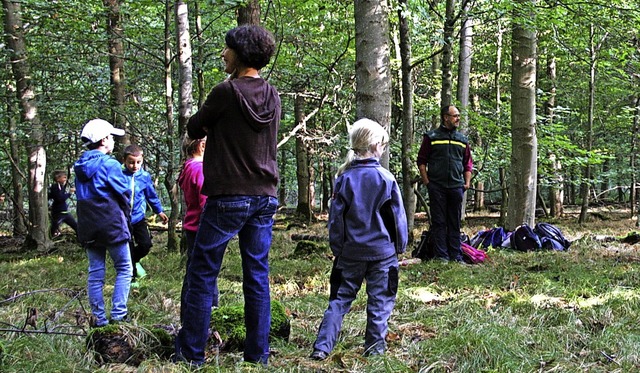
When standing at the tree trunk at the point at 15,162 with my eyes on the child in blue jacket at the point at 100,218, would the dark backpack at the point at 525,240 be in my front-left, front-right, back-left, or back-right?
front-left

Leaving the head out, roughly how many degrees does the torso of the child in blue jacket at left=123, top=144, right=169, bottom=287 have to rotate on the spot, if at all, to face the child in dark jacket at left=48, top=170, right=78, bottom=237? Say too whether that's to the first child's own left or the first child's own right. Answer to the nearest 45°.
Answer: approximately 180°

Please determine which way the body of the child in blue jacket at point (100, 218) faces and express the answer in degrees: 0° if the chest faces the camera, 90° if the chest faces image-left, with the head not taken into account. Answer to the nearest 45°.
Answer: approximately 225°

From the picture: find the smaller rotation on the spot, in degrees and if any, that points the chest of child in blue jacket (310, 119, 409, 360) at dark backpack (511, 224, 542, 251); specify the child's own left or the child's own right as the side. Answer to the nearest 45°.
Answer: approximately 45° to the child's own right

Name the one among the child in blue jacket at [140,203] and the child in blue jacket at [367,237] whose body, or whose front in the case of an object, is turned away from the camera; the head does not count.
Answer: the child in blue jacket at [367,237]

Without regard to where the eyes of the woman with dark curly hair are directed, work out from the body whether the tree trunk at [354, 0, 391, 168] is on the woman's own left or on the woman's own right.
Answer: on the woman's own right

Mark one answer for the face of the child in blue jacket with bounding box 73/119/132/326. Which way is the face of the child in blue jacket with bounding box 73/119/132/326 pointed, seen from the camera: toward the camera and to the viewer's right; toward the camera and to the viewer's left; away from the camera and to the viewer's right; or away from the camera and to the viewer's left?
away from the camera and to the viewer's right

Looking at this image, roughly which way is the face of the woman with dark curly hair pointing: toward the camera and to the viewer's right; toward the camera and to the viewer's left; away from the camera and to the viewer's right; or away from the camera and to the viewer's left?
away from the camera and to the viewer's left

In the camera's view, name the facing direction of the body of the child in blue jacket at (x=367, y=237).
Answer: away from the camera

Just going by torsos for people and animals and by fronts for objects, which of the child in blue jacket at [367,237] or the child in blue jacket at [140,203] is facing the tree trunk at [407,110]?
the child in blue jacket at [367,237]

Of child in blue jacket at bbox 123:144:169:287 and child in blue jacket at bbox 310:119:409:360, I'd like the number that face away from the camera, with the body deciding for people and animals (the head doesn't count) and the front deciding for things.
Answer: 1

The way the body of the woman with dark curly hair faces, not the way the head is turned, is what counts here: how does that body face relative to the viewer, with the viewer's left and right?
facing away from the viewer and to the left of the viewer

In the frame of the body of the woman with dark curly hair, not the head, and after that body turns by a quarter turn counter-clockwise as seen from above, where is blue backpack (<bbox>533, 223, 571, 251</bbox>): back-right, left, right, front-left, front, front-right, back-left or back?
back

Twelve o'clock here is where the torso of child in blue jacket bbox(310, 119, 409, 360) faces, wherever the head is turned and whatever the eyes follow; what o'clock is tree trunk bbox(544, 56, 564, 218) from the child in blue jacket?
The tree trunk is roughly at 1 o'clock from the child in blue jacket.
